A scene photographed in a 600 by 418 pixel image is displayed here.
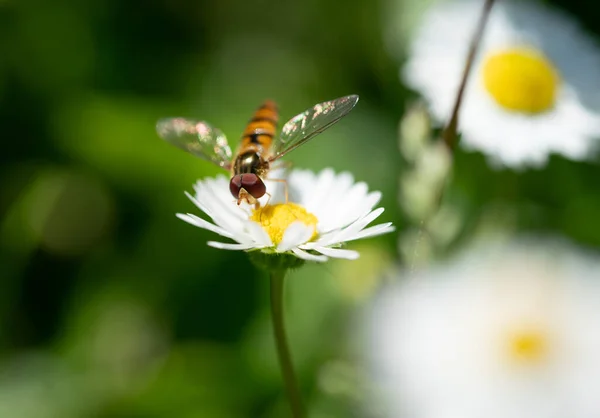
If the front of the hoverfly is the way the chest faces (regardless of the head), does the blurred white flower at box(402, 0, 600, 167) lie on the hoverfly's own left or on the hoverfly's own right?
on the hoverfly's own left

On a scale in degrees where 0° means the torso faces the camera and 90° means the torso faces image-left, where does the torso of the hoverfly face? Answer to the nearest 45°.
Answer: approximately 0°
